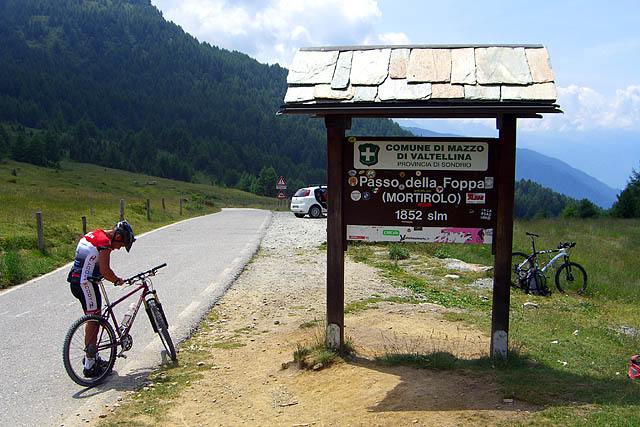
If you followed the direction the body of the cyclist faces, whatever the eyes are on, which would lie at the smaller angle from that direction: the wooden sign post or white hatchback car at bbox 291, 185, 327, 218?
the wooden sign post

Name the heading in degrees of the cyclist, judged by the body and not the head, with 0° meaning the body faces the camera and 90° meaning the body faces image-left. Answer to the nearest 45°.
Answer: approximately 270°

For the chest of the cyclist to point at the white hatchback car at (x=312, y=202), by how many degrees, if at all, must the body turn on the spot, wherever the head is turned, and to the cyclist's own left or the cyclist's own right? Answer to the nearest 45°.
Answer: approximately 45° to the cyclist's own left

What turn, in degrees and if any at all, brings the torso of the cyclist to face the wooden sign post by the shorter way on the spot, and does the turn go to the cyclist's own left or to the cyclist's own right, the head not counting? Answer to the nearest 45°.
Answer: approximately 45° to the cyclist's own right
